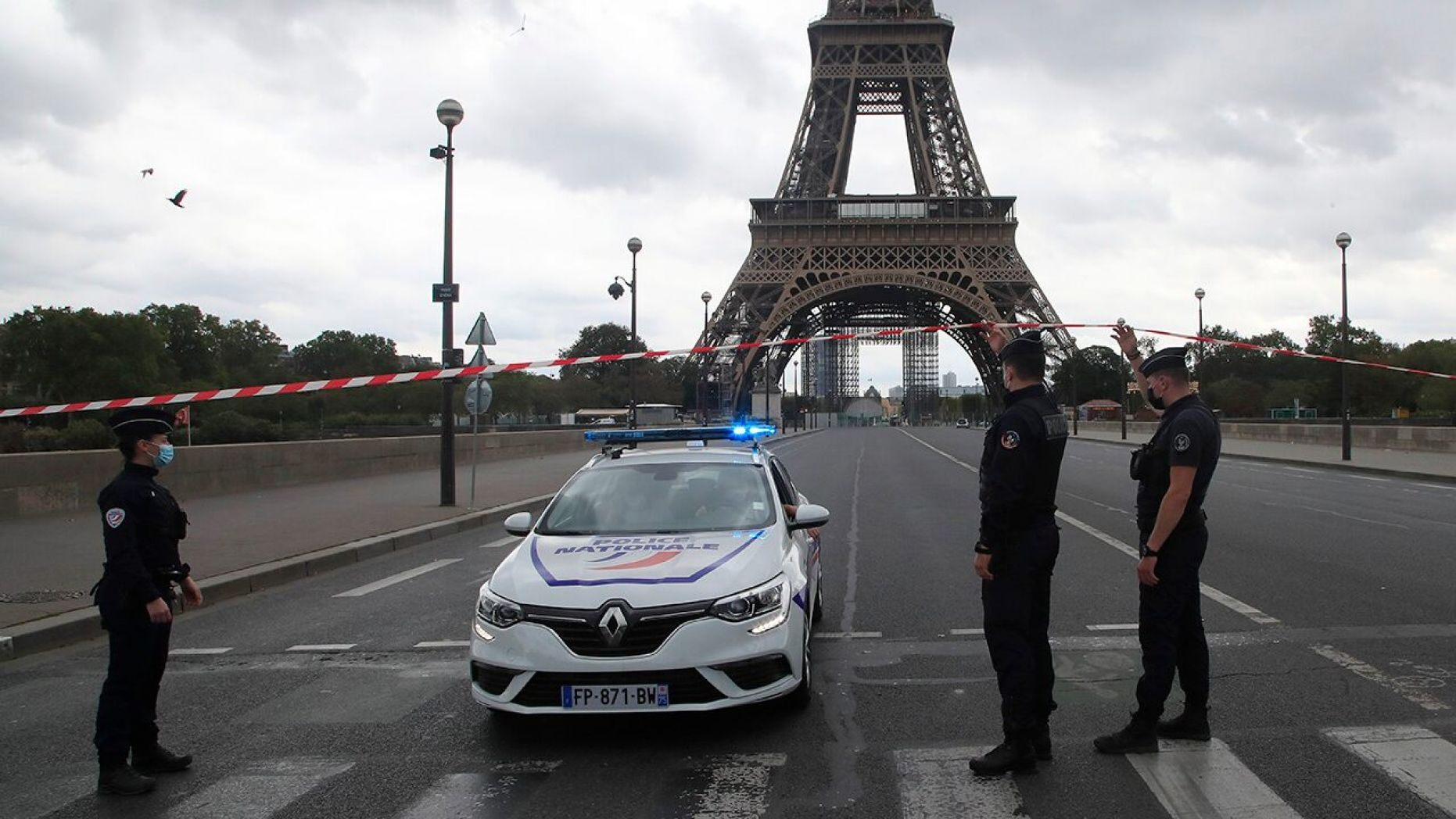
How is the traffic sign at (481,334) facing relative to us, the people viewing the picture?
facing away from the viewer

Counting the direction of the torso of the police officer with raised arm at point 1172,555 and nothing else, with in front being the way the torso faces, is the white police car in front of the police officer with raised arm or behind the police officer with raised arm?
in front

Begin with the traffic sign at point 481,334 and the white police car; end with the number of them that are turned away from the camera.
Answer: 1

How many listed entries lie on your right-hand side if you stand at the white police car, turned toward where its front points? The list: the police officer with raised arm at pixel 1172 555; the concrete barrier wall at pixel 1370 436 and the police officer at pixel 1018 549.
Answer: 0

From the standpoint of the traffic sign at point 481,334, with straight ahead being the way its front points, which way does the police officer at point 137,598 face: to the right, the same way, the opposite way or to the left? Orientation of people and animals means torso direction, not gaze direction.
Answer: to the right

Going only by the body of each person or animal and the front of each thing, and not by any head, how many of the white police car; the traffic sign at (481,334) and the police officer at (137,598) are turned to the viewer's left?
0

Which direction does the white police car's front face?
toward the camera

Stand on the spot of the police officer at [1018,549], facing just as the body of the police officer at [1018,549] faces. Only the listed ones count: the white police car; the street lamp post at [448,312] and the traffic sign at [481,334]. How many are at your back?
0

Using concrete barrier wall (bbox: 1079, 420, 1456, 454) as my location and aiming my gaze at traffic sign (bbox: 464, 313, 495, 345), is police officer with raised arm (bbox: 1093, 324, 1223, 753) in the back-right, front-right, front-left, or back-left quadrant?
front-left

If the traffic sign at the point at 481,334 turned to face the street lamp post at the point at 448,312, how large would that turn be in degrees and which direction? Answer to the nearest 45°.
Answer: approximately 90° to its left

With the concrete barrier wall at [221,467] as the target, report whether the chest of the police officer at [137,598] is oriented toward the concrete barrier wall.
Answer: no

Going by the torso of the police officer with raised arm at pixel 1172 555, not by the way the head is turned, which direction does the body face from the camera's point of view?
to the viewer's left

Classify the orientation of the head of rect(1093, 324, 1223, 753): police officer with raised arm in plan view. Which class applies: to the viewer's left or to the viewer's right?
to the viewer's left

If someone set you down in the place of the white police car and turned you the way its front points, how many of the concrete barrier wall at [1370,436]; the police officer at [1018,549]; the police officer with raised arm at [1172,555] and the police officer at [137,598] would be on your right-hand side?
1

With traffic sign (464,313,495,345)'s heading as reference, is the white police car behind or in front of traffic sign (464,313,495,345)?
behind

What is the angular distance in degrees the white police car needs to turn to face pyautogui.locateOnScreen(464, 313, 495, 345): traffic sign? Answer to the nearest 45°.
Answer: approximately 180°

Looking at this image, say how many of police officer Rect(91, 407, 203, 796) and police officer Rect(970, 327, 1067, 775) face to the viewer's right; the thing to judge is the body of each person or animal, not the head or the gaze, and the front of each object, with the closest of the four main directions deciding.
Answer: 1

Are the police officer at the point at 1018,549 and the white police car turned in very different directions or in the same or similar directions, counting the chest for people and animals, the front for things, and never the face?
very different directions

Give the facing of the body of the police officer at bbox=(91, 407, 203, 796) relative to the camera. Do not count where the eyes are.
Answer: to the viewer's right
